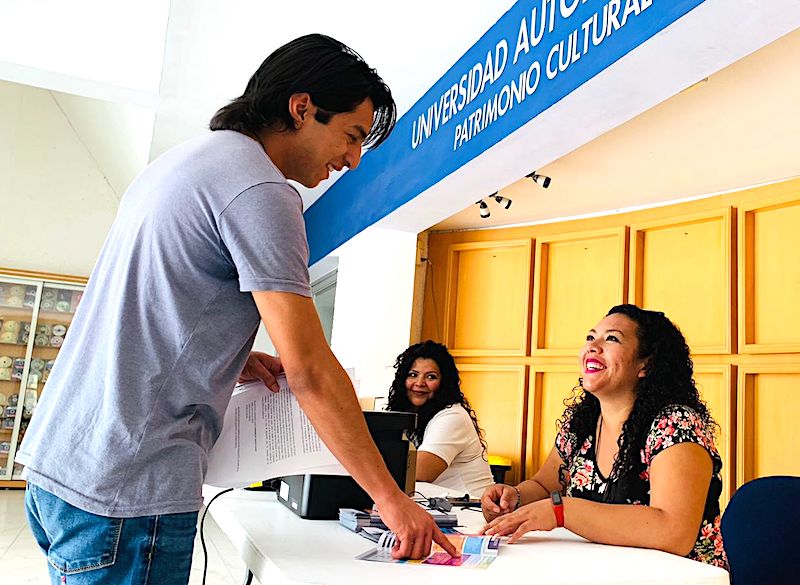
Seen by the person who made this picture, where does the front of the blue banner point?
facing the viewer and to the left of the viewer

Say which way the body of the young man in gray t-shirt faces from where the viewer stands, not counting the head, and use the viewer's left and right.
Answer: facing away from the viewer and to the right of the viewer

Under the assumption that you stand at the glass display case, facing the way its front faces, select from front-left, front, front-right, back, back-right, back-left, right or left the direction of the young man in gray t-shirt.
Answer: front

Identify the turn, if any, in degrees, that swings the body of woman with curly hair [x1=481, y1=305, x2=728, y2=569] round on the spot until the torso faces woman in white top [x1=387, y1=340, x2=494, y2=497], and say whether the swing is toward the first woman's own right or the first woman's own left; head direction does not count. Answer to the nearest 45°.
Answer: approximately 90° to the first woman's own right

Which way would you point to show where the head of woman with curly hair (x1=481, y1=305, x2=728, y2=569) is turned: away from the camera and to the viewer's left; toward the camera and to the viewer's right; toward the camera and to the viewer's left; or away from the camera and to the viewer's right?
toward the camera and to the viewer's left

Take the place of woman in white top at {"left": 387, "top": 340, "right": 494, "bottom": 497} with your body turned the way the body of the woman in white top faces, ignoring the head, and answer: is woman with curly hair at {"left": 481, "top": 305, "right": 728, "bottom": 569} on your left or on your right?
on your left

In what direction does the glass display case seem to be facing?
toward the camera

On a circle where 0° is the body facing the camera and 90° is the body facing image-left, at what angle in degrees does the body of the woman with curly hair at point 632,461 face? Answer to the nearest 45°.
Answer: approximately 45°

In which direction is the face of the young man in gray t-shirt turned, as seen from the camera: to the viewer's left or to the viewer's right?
to the viewer's right

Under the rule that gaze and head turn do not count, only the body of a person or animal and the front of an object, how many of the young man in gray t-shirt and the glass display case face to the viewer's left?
0
